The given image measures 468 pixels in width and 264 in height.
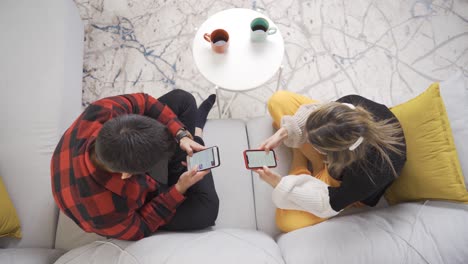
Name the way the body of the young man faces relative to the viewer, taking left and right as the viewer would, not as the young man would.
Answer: facing to the right of the viewer

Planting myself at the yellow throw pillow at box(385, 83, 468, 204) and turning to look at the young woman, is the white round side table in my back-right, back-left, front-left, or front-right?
front-right

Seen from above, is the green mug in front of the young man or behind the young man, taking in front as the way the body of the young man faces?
in front

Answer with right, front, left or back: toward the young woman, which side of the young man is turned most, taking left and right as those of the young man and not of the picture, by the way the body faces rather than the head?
front

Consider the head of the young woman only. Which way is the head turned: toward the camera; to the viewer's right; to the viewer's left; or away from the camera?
to the viewer's left

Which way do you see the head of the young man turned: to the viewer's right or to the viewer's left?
to the viewer's right

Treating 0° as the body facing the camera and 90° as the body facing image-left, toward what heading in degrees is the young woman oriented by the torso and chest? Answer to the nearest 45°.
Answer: approximately 90°
